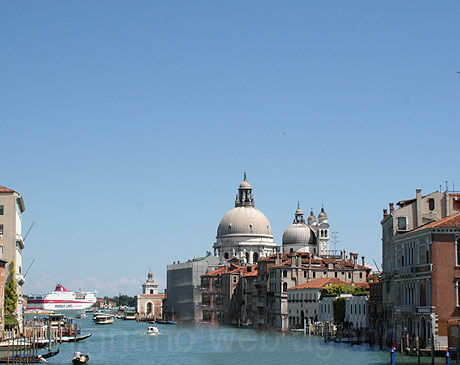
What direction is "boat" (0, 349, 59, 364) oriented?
to the viewer's right
